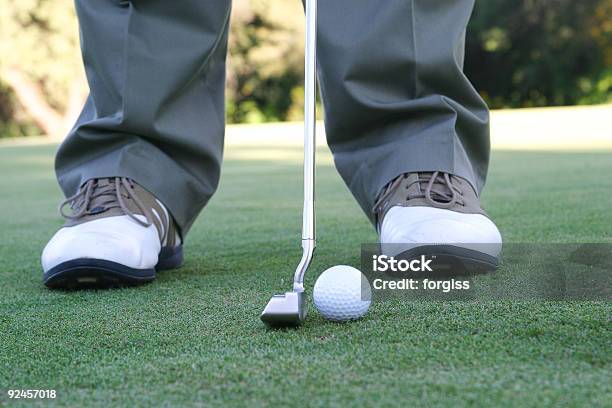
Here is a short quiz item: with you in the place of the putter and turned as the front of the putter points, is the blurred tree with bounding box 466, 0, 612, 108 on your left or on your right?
on your left

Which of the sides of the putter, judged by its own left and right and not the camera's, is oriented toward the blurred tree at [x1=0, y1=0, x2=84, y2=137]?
left

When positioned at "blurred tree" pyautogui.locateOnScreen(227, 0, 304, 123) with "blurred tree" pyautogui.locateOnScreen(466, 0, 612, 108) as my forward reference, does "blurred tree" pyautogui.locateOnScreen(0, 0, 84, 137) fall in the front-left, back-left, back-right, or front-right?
back-right

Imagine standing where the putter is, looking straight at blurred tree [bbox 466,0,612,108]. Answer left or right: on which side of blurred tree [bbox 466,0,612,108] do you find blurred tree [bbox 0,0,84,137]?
left

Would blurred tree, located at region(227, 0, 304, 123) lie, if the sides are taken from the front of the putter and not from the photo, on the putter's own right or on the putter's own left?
on the putter's own left

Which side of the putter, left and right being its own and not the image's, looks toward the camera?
right
